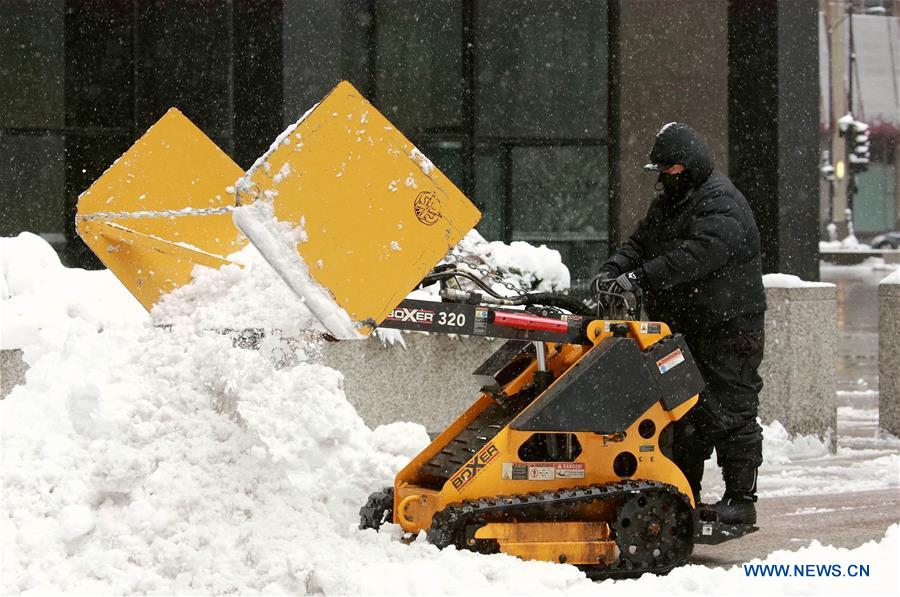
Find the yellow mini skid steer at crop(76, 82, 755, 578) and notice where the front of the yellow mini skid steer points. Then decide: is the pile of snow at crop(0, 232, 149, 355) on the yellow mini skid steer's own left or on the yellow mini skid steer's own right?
on the yellow mini skid steer's own right

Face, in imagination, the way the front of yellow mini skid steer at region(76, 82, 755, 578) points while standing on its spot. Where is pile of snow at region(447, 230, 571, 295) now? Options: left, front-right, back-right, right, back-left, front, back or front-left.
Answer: back-right

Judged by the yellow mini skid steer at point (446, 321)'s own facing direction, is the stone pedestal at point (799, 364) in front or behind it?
behind

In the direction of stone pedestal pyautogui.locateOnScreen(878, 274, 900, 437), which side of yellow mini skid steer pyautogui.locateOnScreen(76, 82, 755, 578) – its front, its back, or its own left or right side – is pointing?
back

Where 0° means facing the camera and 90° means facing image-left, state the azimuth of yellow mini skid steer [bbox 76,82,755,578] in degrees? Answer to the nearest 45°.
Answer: approximately 45°

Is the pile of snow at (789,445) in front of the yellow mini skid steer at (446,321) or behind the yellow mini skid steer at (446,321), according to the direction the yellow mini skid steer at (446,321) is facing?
behind

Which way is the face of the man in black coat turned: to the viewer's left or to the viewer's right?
to the viewer's left
